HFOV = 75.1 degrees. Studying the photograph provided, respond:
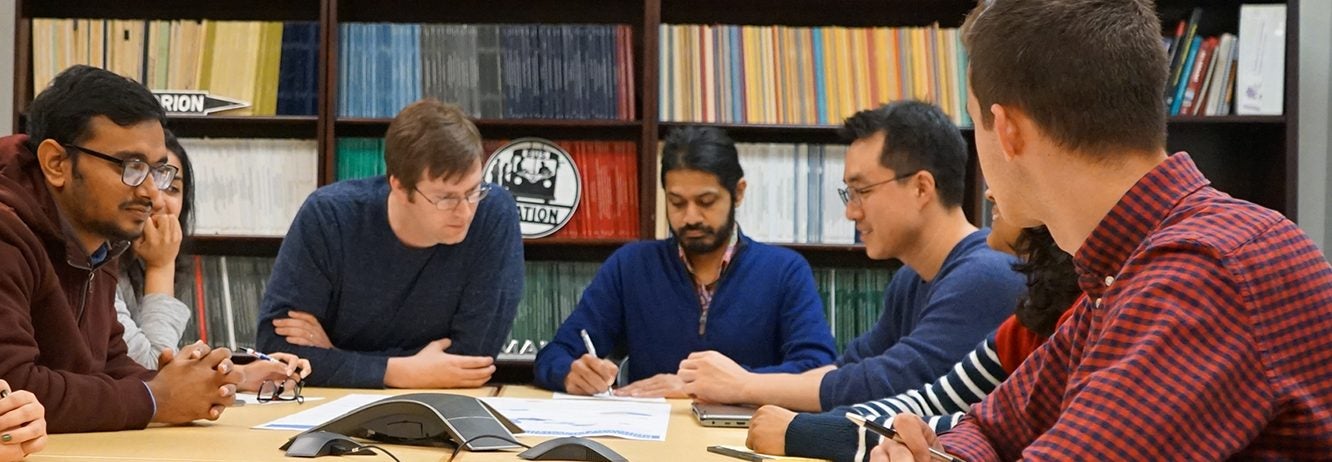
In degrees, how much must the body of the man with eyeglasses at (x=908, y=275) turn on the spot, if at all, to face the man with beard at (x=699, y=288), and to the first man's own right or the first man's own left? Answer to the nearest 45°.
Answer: approximately 45° to the first man's own right

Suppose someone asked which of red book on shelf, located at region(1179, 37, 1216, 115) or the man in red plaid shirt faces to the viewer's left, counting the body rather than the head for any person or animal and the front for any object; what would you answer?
the man in red plaid shirt

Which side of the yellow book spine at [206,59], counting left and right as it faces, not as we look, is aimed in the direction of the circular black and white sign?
left

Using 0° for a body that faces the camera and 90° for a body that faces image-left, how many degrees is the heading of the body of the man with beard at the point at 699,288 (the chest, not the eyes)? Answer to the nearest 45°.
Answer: approximately 0°

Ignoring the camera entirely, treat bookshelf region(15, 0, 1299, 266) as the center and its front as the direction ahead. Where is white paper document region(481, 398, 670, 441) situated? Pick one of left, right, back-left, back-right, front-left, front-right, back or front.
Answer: front

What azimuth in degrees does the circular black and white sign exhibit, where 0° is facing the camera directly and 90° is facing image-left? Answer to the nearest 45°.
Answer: approximately 0°

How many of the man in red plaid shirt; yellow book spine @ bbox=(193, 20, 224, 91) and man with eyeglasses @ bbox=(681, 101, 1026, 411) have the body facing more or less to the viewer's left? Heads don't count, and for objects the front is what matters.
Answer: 2

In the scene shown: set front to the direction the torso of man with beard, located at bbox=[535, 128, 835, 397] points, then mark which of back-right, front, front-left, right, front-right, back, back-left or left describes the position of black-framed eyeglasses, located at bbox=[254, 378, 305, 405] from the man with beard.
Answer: front-right

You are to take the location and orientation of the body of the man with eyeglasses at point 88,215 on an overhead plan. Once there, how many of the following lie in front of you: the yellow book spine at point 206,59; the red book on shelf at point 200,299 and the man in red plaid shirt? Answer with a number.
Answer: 1

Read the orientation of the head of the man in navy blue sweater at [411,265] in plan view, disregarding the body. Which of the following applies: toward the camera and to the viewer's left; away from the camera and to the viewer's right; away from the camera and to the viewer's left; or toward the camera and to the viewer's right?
toward the camera and to the viewer's right

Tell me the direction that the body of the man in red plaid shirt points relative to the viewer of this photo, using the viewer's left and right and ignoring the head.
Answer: facing to the left of the viewer

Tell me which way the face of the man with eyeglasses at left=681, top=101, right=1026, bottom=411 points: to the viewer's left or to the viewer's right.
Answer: to the viewer's left

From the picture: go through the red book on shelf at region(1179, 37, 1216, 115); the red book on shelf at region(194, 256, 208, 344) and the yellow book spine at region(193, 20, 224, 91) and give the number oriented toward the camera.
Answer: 3

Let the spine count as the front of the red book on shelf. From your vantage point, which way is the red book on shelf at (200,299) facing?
toward the camera

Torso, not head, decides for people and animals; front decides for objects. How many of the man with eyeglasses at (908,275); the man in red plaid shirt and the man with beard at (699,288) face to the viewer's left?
2
